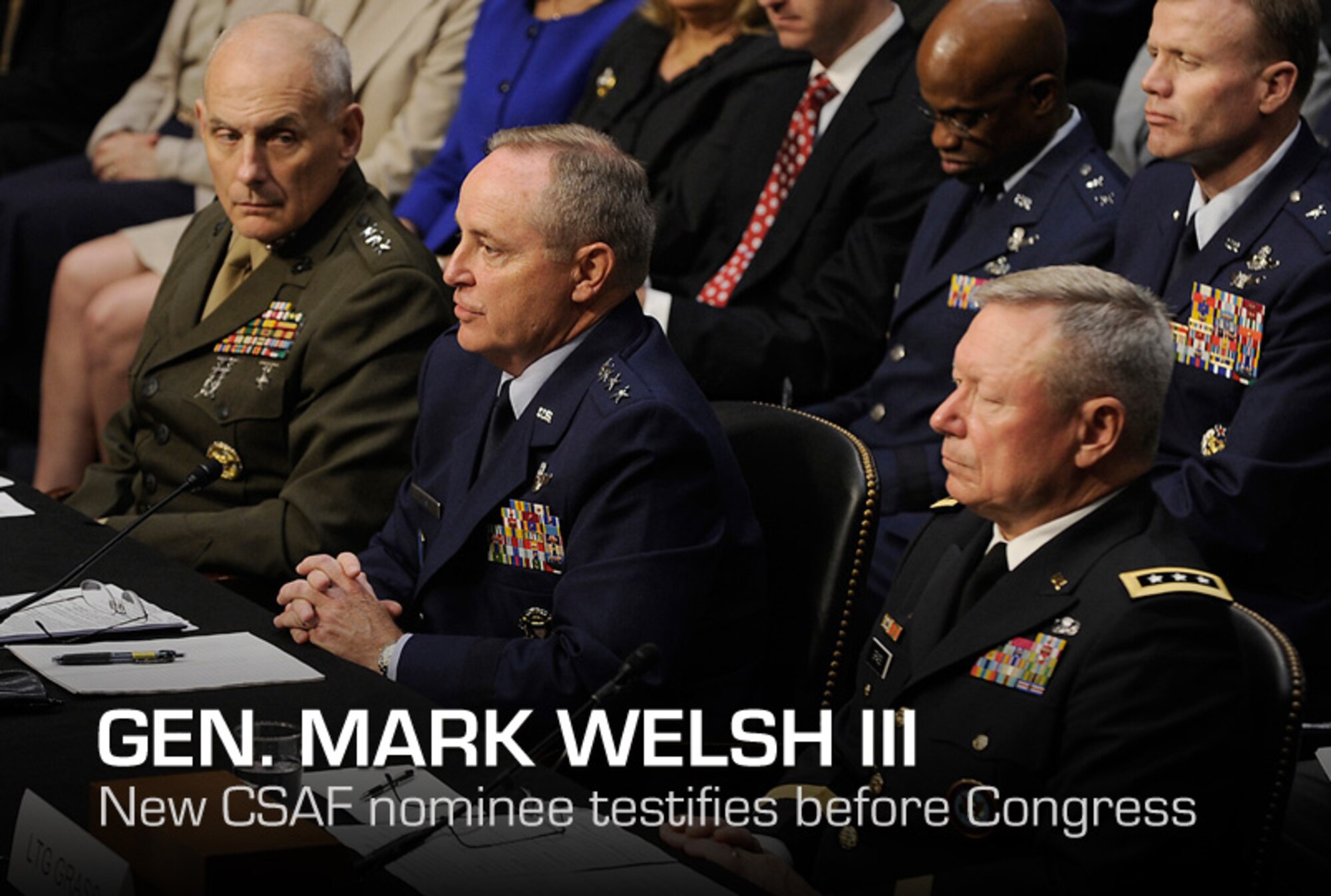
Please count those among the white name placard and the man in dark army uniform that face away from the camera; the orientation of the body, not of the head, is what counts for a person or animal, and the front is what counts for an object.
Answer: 0

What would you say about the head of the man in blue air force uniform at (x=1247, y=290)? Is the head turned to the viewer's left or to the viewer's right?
to the viewer's left

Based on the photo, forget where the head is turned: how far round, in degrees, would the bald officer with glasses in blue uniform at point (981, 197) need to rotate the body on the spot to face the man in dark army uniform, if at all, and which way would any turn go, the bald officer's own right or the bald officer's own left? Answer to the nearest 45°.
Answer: approximately 45° to the bald officer's own left

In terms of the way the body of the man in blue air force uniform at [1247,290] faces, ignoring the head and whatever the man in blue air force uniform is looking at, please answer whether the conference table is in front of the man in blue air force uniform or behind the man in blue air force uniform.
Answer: in front

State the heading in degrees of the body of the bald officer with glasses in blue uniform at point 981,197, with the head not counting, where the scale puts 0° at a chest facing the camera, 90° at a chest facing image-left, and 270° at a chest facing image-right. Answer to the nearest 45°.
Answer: approximately 45°

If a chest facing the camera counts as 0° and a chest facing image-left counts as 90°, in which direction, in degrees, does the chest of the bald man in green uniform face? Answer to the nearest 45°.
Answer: approximately 45°

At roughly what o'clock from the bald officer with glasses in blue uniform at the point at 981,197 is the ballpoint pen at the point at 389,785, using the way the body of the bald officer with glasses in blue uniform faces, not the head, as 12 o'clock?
The ballpoint pen is roughly at 11 o'clock from the bald officer with glasses in blue uniform.

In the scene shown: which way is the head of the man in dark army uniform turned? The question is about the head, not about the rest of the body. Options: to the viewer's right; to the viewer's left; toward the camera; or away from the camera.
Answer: to the viewer's left

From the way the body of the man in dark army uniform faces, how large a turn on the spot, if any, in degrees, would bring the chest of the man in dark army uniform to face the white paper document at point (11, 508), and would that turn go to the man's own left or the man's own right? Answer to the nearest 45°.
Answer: approximately 90° to the man's own right

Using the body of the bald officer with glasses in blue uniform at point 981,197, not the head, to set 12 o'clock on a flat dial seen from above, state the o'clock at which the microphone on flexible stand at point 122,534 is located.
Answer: The microphone on flexible stand is roughly at 12 o'clock from the bald officer with glasses in blue uniform.

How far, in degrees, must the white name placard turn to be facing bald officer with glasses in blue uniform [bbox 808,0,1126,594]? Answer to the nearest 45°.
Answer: approximately 180°

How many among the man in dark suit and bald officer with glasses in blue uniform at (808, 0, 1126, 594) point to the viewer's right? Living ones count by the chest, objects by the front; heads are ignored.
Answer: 0

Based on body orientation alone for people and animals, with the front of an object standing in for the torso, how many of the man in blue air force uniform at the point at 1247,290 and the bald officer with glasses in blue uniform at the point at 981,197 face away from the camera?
0

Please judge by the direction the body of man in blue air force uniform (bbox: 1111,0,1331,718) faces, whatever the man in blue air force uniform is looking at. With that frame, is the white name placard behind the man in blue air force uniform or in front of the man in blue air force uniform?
in front
